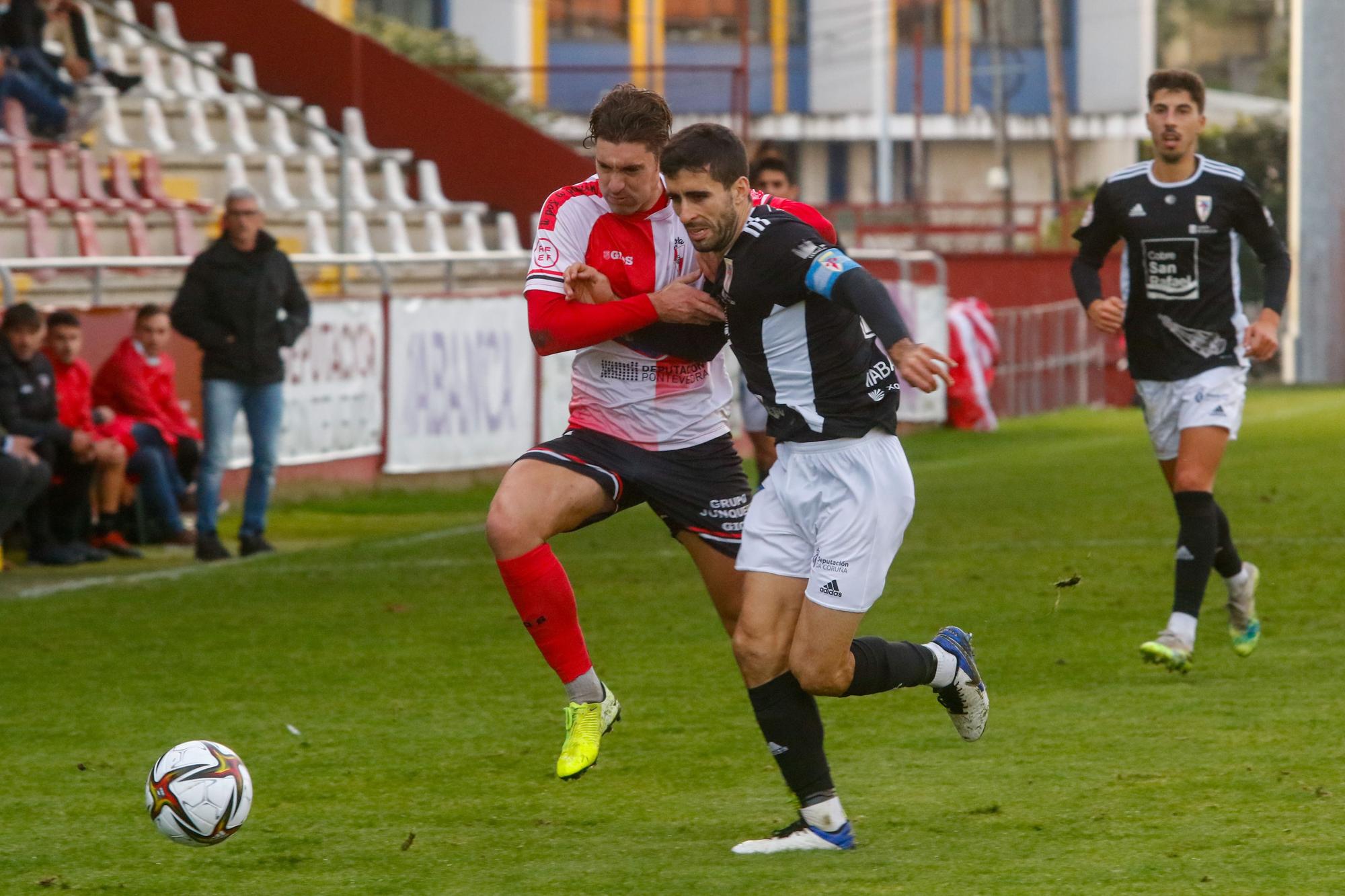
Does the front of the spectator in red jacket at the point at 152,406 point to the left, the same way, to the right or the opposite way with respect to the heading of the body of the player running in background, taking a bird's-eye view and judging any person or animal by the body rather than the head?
to the left

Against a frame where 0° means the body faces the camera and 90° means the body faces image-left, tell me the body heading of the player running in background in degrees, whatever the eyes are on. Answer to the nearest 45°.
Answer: approximately 0°

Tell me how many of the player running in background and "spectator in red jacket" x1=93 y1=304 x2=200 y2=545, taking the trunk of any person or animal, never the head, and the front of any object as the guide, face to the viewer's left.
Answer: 0

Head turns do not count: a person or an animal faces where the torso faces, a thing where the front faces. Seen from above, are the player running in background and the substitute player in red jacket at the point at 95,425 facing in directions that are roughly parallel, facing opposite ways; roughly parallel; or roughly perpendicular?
roughly perpendicular

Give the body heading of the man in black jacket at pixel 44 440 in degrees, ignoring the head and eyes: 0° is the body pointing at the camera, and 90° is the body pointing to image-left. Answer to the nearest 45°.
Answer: approximately 315°

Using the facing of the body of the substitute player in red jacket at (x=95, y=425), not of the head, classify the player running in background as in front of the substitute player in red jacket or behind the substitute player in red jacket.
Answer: in front

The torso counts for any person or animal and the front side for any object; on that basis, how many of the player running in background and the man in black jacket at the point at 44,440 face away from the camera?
0

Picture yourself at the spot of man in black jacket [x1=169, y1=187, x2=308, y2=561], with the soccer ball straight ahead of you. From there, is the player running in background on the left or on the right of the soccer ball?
left

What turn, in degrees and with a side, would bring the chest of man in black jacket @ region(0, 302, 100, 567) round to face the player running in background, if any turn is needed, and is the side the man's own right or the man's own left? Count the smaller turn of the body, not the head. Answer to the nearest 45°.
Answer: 0° — they already face them

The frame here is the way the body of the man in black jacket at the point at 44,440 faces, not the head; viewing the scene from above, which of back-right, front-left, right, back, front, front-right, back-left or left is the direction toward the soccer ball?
front-right

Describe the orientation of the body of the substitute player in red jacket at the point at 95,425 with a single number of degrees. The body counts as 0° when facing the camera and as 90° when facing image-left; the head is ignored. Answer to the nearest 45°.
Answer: approximately 315°

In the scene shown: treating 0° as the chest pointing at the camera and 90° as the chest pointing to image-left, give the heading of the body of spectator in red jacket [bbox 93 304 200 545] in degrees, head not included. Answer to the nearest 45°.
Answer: approximately 315°

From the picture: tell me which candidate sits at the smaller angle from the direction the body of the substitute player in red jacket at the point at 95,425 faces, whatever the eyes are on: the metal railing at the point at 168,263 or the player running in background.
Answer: the player running in background
